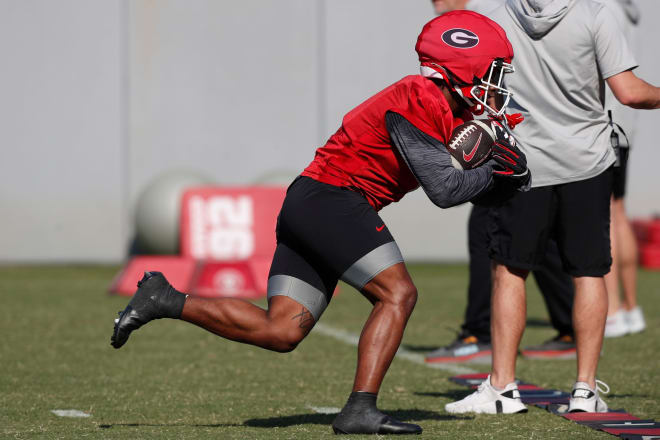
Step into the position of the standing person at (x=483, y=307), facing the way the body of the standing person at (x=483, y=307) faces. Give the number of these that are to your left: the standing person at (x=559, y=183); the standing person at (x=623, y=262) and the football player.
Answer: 2

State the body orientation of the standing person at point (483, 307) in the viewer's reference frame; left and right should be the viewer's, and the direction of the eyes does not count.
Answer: facing to the left of the viewer

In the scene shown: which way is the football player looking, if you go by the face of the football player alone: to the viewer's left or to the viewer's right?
to the viewer's right

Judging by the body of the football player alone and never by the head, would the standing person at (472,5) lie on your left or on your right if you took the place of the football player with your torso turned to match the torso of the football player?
on your left

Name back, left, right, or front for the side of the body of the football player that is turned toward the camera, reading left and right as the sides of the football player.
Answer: right

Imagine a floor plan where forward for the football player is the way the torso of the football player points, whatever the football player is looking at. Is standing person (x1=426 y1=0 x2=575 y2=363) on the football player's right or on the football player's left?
on the football player's left

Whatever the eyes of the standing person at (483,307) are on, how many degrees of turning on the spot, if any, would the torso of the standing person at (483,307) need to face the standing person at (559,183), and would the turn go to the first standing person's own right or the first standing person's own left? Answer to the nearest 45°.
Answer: approximately 90° to the first standing person's own left

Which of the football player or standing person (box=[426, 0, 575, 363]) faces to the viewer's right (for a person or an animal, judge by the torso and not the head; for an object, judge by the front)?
the football player
